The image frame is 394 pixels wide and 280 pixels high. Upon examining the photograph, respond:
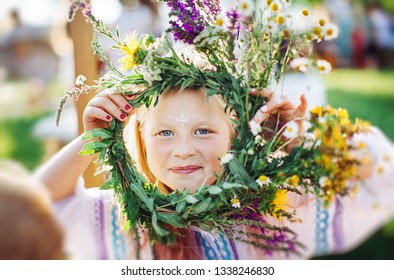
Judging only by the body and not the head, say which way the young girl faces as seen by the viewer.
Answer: toward the camera

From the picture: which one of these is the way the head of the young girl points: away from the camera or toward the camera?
toward the camera
